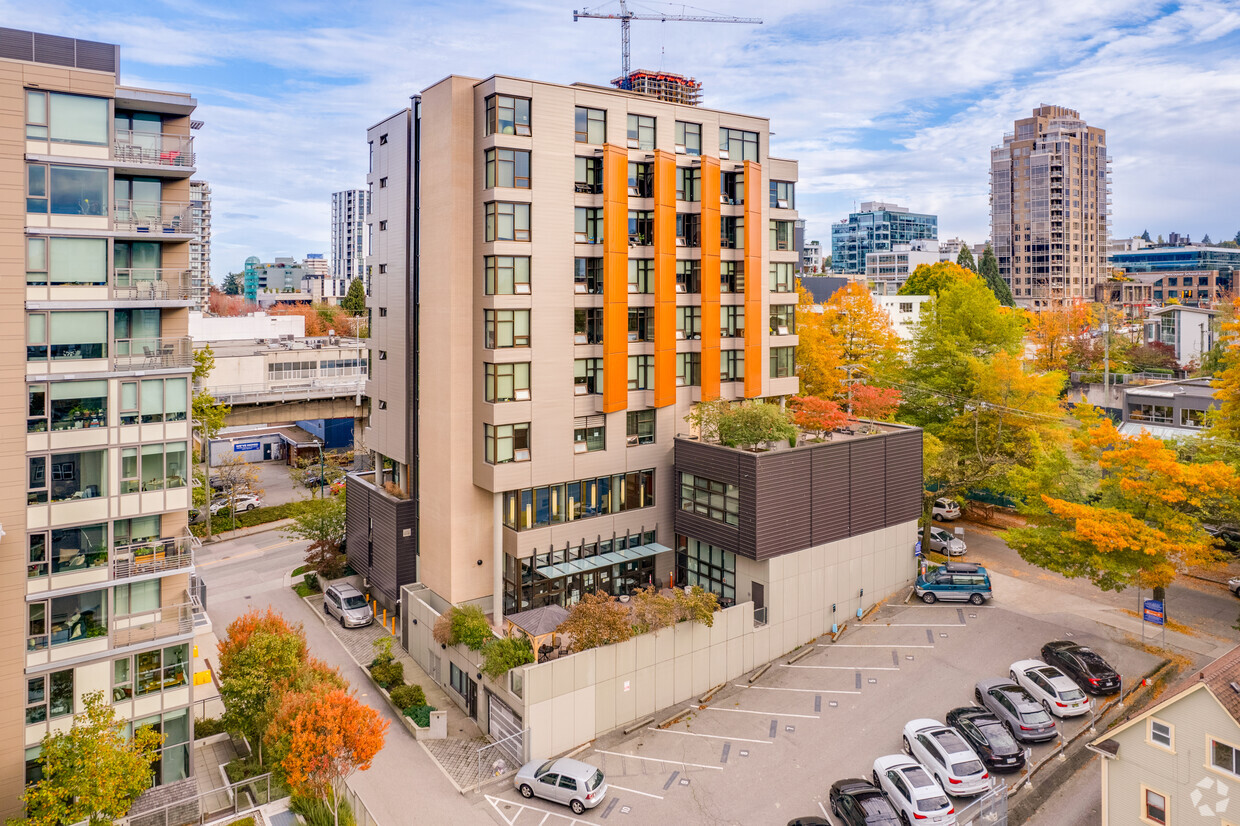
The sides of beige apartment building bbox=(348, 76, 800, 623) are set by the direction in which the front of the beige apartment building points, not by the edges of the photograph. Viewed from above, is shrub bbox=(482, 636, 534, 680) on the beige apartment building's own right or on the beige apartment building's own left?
on the beige apartment building's own right

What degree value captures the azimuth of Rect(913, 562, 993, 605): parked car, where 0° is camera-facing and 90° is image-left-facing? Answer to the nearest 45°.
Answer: approximately 90°

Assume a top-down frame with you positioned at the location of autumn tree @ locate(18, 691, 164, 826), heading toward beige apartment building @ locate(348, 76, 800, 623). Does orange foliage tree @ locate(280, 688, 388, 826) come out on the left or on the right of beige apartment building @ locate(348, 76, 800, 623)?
right

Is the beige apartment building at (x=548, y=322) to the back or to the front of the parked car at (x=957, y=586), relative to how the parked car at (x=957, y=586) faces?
to the front

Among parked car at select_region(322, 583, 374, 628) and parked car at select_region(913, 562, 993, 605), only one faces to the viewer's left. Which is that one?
parked car at select_region(913, 562, 993, 605)

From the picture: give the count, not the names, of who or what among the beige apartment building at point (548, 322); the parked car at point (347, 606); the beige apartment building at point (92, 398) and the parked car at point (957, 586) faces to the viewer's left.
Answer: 1

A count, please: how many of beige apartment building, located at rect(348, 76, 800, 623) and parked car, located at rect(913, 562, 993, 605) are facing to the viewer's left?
1

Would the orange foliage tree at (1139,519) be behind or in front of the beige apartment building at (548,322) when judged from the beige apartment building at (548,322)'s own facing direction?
in front

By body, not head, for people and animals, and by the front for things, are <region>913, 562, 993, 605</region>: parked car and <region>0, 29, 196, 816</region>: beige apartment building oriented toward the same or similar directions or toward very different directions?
very different directions

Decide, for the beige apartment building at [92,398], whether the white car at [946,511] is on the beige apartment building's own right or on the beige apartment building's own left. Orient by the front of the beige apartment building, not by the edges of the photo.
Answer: on the beige apartment building's own left

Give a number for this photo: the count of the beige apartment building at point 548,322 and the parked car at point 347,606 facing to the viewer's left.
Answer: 0

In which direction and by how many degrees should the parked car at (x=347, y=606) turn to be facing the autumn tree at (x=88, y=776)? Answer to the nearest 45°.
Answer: approximately 45° to its right
